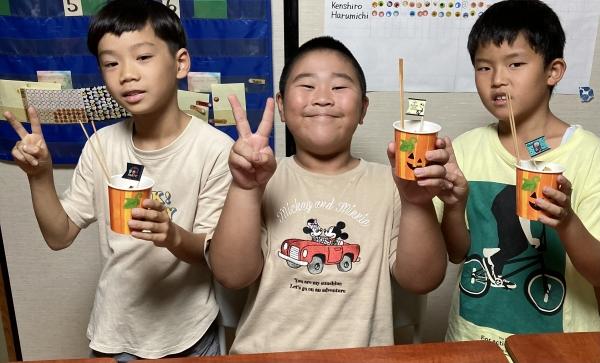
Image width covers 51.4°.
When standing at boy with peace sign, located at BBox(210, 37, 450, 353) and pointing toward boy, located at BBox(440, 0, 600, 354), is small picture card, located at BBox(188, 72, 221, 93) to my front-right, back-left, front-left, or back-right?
back-left

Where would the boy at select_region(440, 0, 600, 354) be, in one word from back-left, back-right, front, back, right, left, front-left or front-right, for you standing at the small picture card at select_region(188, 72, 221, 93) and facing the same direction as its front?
front-left

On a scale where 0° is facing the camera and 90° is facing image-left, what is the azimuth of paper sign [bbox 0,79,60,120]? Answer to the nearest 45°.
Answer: approximately 0°

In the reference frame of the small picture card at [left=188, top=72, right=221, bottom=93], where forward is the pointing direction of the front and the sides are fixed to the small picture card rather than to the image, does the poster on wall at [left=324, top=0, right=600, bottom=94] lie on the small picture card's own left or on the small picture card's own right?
on the small picture card's own left

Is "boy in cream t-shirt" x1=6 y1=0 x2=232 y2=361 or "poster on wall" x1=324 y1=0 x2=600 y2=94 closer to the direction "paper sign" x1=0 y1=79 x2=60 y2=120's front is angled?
the boy in cream t-shirt

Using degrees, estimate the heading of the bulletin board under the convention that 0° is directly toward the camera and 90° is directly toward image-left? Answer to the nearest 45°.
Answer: approximately 0°
